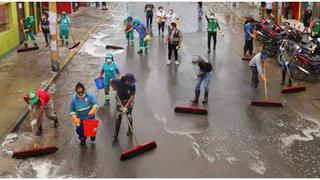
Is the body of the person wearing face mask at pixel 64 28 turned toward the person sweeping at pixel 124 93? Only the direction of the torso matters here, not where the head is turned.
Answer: yes

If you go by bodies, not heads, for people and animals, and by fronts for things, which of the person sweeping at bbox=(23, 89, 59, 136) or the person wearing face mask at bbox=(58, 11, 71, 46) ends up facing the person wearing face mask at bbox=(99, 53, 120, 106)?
the person wearing face mask at bbox=(58, 11, 71, 46)

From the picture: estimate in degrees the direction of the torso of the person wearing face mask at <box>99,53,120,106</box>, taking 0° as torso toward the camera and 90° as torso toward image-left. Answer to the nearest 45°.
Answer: approximately 0°

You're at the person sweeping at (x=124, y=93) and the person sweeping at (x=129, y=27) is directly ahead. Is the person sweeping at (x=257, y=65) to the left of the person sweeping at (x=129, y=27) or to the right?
right

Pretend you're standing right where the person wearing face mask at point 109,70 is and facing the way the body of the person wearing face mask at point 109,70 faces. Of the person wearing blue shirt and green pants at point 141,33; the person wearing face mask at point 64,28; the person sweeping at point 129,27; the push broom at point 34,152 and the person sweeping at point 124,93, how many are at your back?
3

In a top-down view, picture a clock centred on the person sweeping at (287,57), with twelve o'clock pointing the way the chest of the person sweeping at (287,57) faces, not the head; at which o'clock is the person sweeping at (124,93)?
the person sweeping at (124,93) is roughly at 1 o'clock from the person sweeping at (287,57).

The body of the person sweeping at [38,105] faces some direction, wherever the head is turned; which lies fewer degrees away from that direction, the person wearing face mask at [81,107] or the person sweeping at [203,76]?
the person wearing face mask

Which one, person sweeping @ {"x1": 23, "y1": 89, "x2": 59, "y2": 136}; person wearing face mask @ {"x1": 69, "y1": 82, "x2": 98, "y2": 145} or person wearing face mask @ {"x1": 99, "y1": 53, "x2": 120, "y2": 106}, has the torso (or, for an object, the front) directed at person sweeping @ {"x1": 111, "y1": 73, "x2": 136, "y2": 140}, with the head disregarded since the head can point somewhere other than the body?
person wearing face mask @ {"x1": 99, "y1": 53, "x2": 120, "y2": 106}

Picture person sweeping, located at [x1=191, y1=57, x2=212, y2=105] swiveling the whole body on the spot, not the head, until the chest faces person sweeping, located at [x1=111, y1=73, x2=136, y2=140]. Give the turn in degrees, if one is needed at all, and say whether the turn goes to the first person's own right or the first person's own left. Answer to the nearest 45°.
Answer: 0° — they already face them
